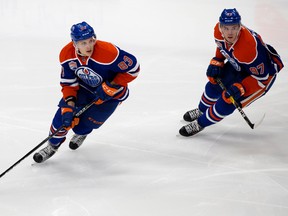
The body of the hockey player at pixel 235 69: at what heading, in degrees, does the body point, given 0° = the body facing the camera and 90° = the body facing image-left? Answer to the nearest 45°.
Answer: approximately 45°

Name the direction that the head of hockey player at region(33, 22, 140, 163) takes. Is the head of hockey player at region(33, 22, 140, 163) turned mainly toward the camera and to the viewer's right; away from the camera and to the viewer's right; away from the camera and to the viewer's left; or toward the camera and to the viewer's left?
toward the camera and to the viewer's right
